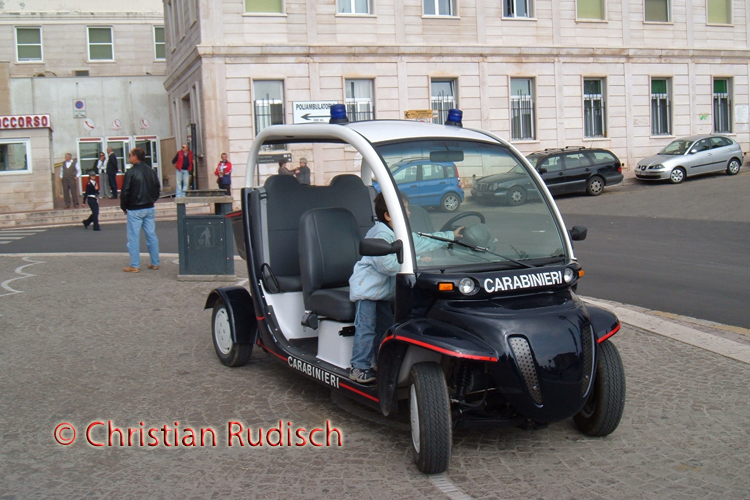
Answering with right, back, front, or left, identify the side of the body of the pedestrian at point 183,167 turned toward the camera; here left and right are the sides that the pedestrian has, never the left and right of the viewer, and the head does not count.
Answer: front

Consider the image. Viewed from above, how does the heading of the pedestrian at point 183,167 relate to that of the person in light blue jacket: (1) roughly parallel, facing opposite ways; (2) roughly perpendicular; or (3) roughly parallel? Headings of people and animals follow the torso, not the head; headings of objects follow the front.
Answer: roughly perpendicular

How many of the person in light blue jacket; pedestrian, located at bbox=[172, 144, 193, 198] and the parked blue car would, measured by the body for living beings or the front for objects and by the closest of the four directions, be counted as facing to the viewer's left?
1

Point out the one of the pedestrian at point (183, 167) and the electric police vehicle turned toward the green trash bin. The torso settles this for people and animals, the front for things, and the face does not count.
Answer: the pedestrian

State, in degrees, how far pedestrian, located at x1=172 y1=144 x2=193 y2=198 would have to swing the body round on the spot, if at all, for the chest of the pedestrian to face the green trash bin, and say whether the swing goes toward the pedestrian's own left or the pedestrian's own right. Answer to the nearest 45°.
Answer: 0° — they already face it

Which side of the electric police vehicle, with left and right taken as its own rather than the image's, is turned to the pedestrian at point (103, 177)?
back

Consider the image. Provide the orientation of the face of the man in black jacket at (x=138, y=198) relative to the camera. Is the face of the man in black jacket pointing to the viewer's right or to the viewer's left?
to the viewer's left

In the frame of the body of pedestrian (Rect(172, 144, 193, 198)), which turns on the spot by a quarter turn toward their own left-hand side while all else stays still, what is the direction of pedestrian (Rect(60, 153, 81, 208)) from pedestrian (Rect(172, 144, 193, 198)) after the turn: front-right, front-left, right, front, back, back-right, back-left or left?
back

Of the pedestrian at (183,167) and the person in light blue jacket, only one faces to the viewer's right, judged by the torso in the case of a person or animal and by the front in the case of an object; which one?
the person in light blue jacket

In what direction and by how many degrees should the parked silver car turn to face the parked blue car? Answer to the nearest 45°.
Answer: approximately 45° to its left

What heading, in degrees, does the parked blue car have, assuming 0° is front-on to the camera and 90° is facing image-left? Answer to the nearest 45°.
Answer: approximately 90°

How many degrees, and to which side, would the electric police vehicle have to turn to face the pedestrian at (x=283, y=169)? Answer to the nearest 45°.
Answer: approximately 180°

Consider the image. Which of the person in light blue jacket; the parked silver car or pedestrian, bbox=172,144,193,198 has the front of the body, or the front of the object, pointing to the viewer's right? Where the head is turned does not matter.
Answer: the person in light blue jacket

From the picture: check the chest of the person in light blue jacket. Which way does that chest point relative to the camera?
to the viewer's right
